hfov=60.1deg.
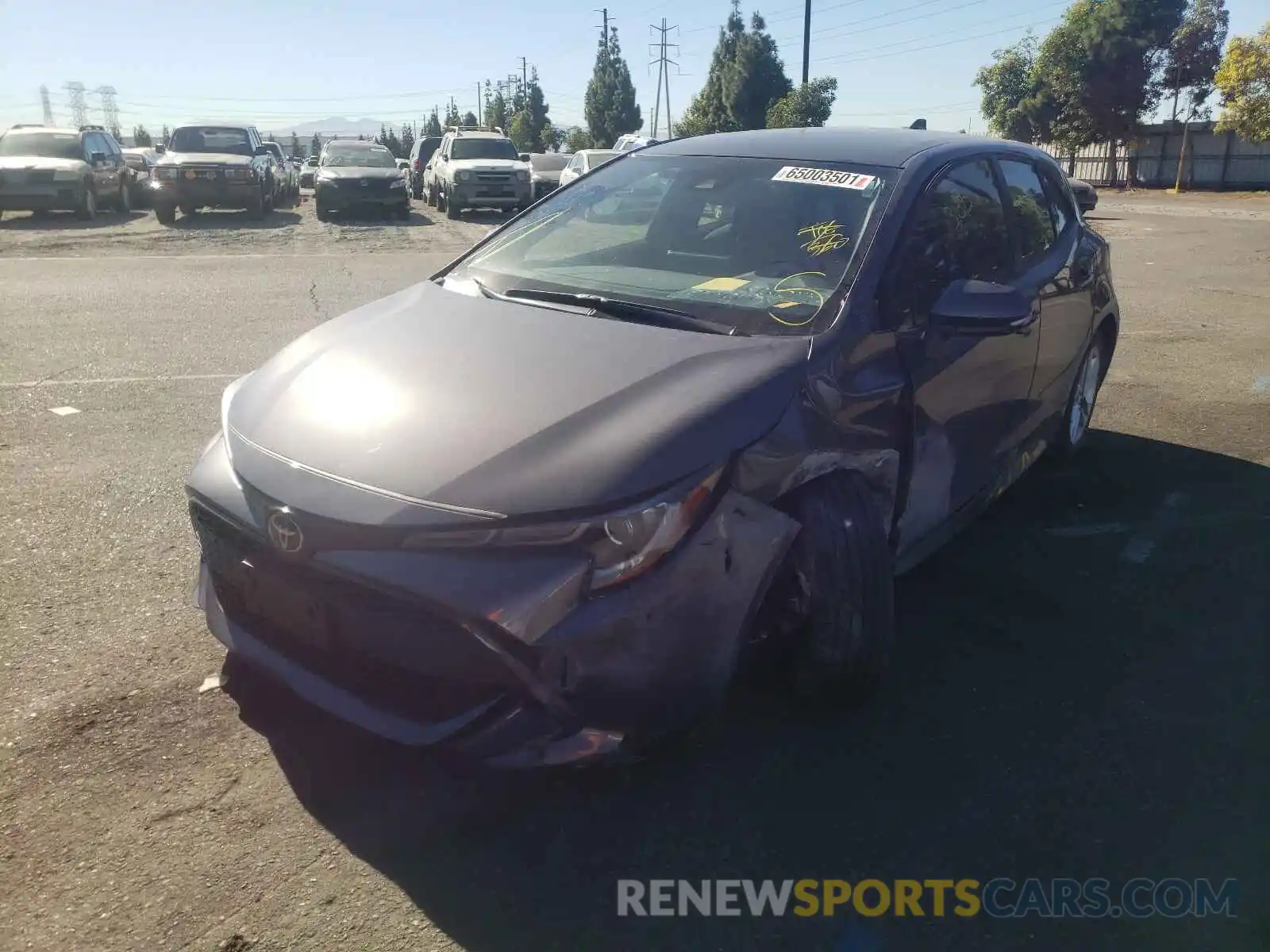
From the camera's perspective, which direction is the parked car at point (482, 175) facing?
toward the camera

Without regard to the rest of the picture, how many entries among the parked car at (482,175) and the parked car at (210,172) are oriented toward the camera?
2

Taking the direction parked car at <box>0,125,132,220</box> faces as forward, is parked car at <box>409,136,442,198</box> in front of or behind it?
behind

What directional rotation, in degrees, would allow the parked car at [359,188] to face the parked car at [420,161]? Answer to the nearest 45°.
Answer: approximately 180°

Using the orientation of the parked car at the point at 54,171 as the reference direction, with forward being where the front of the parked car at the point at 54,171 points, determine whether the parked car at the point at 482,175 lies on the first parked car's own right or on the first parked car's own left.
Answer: on the first parked car's own left

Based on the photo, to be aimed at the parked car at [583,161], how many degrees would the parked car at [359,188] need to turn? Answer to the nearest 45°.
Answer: approximately 90° to its left

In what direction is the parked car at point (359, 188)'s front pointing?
toward the camera

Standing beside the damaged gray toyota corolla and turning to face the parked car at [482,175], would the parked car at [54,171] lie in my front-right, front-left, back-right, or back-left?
front-left

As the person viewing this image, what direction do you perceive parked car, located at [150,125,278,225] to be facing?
facing the viewer

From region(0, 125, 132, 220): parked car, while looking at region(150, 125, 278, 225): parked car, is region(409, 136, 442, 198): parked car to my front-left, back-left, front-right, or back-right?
front-left

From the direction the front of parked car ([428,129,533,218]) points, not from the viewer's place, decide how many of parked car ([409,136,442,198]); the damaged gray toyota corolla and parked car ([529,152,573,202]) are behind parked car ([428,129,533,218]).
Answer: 2

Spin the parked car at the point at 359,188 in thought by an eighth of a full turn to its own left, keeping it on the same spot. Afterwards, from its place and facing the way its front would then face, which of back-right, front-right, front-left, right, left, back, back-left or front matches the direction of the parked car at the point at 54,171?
back-right

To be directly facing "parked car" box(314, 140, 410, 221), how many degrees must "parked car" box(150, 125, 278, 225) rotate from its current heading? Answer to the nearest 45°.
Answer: approximately 90° to its left

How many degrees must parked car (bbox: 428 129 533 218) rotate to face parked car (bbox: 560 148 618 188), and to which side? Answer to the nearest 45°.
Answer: approximately 90° to its left

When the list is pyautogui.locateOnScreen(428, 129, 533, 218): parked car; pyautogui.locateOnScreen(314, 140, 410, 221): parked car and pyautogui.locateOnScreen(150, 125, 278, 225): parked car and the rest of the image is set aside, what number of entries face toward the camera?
3

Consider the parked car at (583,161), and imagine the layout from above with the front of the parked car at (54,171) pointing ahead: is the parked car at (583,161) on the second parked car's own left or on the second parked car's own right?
on the second parked car's own left
